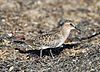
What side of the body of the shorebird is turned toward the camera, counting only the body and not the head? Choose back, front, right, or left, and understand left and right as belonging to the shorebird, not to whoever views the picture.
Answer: right
